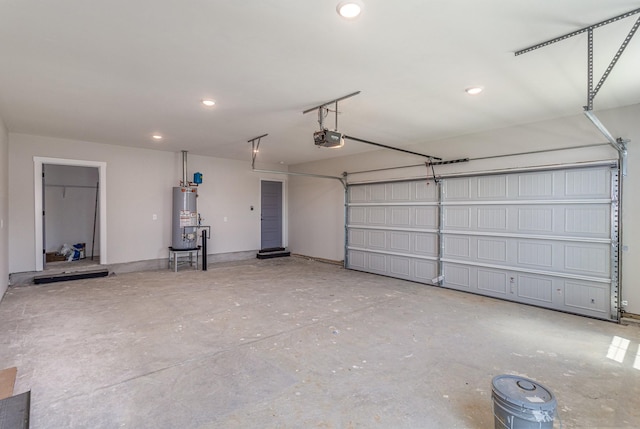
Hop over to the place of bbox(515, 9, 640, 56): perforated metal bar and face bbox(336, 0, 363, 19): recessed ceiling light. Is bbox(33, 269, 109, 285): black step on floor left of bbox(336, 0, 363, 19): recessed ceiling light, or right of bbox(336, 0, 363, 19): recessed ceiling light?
right
